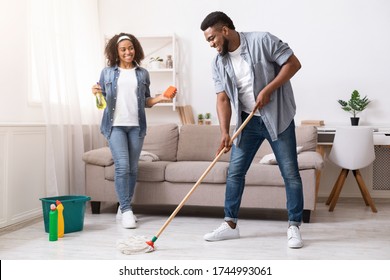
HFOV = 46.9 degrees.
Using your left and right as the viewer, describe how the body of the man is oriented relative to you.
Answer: facing the viewer and to the left of the viewer

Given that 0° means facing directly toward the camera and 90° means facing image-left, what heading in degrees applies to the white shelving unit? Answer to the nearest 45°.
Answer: approximately 0°

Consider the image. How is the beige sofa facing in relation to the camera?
toward the camera

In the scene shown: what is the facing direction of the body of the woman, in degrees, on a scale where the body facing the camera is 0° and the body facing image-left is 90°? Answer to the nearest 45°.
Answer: approximately 0°

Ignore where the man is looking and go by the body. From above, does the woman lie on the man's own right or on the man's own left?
on the man's own right

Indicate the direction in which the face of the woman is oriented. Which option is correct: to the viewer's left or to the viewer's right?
to the viewer's right

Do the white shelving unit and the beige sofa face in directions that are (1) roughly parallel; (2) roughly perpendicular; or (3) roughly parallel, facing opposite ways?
roughly parallel
